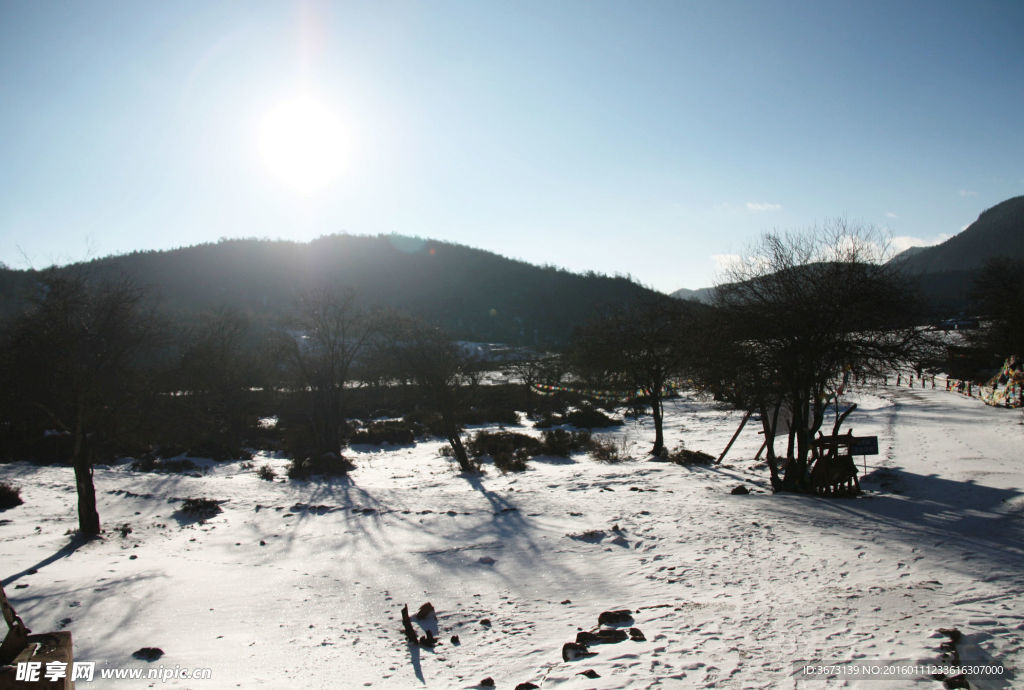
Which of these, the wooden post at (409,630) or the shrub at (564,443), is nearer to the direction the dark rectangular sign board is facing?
the wooden post

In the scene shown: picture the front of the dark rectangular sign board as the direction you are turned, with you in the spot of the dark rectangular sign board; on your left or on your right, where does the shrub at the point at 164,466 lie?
on your right

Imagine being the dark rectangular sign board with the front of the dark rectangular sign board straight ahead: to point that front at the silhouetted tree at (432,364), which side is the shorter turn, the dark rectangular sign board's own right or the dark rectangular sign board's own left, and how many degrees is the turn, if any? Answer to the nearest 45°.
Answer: approximately 90° to the dark rectangular sign board's own right

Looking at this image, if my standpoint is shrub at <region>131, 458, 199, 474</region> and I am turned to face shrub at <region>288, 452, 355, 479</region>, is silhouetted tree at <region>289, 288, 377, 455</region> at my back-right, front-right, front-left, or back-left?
front-left

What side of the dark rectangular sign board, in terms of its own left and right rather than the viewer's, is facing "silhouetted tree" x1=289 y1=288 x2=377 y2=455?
right

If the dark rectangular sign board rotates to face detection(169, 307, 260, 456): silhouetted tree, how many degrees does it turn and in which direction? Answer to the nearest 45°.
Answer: approximately 90° to its right

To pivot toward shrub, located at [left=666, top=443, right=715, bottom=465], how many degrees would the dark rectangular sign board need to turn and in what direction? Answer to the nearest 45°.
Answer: approximately 135° to its right

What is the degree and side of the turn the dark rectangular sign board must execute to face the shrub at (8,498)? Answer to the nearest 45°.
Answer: approximately 45° to its right

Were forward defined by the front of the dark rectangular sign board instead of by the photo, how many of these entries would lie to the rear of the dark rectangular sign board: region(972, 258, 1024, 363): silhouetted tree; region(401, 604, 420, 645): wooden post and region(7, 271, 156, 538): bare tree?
1

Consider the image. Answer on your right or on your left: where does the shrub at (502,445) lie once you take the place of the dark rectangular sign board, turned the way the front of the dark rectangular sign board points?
on your right

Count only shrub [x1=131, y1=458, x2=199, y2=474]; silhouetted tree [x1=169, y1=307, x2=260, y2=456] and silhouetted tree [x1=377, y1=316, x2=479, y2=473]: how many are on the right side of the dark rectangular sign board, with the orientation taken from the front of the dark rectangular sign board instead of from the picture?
3

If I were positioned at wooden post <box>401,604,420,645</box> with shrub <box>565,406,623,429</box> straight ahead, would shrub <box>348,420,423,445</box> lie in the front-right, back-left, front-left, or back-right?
front-left

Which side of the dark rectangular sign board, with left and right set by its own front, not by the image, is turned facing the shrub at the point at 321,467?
right

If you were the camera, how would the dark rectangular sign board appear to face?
facing the viewer

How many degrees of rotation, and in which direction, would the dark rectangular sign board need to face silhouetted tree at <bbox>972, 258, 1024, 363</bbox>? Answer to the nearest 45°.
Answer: approximately 180°
